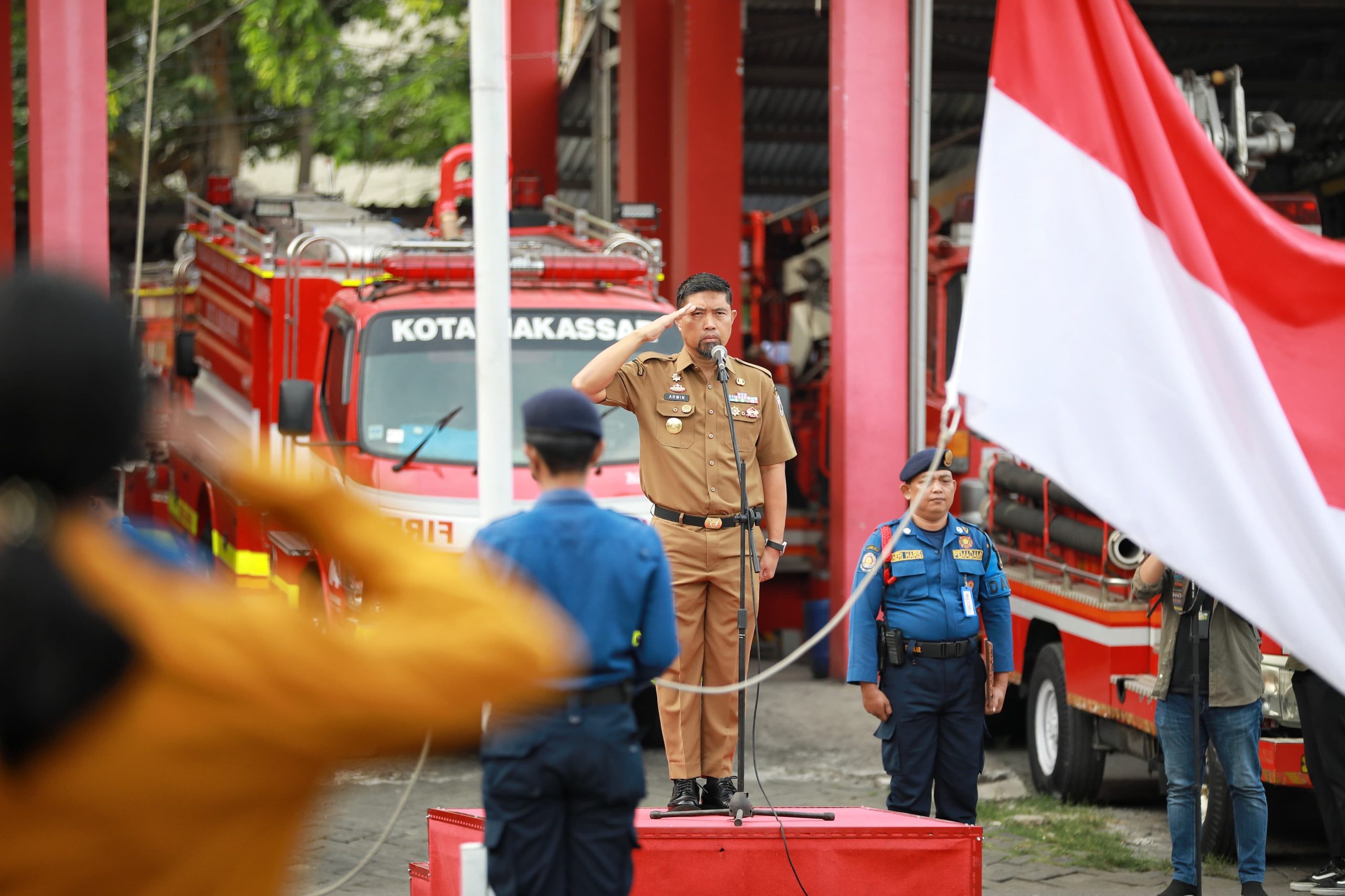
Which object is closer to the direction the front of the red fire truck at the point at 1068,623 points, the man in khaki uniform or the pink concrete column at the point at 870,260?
the man in khaki uniform

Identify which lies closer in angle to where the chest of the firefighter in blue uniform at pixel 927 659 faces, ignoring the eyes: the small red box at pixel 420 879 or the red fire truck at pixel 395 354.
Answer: the small red box

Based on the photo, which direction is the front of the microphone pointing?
away from the camera

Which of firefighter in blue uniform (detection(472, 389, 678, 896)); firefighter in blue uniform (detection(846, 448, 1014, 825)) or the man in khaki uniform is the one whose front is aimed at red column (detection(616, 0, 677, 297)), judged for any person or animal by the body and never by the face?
firefighter in blue uniform (detection(472, 389, 678, 896))

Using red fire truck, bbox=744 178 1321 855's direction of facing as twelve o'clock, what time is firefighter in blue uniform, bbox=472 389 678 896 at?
The firefighter in blue uniform is roughly at 2 o'clock from the red fire truck.

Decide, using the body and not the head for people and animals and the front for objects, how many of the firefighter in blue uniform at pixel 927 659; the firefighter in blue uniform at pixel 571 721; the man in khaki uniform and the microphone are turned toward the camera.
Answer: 2

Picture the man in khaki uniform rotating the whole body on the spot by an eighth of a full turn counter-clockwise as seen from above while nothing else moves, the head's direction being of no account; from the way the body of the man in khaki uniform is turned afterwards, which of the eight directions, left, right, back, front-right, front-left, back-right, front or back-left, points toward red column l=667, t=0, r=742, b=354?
back-left

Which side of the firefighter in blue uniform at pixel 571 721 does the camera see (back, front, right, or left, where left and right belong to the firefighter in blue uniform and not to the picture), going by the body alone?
back

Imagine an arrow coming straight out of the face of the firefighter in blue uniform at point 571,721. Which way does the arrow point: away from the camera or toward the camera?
away from the camera

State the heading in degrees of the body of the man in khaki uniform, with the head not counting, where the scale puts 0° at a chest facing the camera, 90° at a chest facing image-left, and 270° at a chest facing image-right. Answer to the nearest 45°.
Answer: approximately 0°
